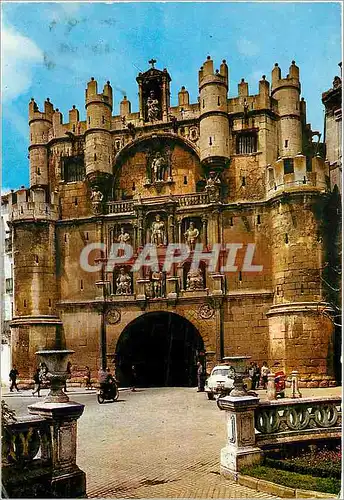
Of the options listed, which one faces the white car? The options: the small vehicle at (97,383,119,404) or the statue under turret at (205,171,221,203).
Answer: the statue under turret

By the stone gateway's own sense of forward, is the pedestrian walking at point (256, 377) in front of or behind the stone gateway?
in front

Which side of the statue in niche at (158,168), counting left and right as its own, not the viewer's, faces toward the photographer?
front

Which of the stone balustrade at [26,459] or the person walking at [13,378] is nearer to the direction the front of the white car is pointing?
the stone balustrade

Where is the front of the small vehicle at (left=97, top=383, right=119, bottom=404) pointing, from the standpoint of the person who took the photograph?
facing the viewer and to the left of the viewer

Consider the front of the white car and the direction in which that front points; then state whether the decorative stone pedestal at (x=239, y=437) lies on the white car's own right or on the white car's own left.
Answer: on the white car's own left

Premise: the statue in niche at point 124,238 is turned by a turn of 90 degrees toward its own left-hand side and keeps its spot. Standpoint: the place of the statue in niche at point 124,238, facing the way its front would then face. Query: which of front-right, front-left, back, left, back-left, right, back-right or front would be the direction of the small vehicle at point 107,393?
right

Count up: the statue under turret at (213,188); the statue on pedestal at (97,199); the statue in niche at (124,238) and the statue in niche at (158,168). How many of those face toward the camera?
4

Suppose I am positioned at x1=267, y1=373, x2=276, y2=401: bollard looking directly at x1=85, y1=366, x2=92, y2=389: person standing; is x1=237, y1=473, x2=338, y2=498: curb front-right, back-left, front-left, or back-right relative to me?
back-left

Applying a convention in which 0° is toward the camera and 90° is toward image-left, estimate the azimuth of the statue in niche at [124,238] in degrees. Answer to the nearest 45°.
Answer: approximately 0°

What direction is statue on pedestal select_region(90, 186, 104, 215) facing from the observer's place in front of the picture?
facing the viewer
